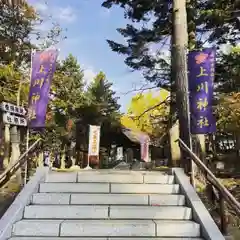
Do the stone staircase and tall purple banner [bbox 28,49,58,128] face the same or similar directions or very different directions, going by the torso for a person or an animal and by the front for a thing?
same or similar directions

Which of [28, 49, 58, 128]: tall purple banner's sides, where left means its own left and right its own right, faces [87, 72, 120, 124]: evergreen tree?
back

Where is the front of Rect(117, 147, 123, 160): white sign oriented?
toward the camera

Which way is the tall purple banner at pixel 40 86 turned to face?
toward the camera

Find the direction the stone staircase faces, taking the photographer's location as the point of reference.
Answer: facing the viewer

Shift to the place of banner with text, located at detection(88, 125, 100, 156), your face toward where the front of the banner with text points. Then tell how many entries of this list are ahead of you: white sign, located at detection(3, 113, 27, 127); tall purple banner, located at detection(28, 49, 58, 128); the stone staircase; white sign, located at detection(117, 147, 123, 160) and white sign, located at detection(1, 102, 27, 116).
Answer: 4

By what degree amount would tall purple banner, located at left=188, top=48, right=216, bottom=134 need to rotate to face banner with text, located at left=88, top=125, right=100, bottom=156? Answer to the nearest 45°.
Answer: approximately 135° to its right

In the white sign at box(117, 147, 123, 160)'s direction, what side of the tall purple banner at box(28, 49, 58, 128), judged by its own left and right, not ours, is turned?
back
